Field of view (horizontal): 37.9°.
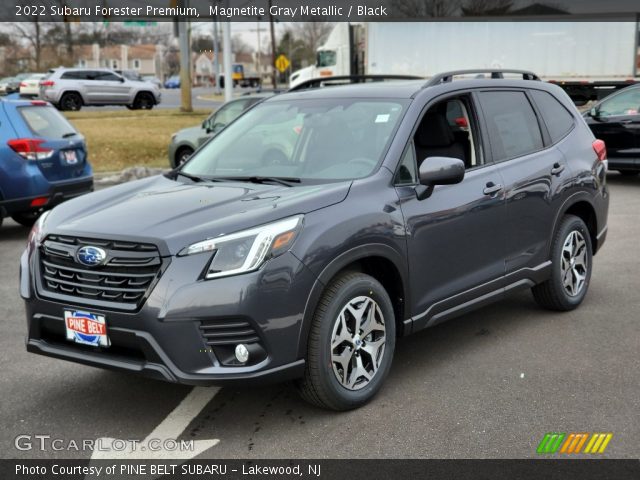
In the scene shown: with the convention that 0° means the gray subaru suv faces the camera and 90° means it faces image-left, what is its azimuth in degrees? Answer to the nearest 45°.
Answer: approximately 45°

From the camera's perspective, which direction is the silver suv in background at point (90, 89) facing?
to the viewer's right

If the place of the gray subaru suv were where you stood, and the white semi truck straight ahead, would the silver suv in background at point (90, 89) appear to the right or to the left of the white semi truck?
left

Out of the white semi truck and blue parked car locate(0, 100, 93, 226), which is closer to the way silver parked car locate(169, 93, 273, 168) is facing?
the blue parked car

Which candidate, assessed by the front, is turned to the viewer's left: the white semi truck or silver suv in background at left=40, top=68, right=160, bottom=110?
the white semi truck

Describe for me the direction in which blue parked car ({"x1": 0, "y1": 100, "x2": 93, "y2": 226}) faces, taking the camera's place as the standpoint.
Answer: facing away from the viewer and to the left of the viewer

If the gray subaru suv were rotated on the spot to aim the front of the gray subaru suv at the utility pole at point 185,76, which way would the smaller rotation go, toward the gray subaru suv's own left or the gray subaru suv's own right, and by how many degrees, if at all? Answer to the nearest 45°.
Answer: approximately 135° to the gray subaru suv's own right

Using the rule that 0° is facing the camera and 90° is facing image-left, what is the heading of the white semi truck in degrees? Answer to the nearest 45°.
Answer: approximately 90°

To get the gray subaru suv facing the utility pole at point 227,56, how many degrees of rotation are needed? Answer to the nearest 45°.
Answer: approximately 135° to its right

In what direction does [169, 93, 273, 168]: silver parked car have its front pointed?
to the viewer's left

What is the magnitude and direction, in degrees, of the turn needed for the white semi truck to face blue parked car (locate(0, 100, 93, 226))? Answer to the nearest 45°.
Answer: approximately 90° to its left

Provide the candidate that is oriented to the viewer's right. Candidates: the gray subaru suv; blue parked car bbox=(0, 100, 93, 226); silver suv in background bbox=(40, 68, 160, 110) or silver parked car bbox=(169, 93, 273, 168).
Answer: the silver suv in background
